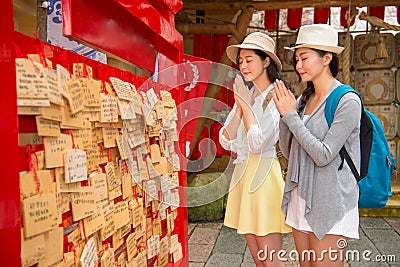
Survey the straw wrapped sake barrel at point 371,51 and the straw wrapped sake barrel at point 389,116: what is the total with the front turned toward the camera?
2

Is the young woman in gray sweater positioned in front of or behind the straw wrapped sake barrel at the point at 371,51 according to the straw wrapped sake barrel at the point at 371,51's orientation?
in front

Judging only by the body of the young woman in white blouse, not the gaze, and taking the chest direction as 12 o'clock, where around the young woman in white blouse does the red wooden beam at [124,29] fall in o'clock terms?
The red wooden beam is roughly at 12 o'clock from the young woman in white blouse.

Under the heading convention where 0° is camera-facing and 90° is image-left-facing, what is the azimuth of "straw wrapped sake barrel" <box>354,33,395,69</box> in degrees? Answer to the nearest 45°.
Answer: approximately 0°

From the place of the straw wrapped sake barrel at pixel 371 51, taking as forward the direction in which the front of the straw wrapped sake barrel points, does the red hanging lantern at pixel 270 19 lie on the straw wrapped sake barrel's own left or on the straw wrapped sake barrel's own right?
on the straw wrapped sake barrel's own right

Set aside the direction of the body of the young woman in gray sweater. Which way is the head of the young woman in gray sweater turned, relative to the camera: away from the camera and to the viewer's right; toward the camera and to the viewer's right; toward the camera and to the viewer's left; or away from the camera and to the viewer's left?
toward the camera and to the viewer's left

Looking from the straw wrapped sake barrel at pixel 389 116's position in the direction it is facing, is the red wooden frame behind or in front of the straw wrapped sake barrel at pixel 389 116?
in front

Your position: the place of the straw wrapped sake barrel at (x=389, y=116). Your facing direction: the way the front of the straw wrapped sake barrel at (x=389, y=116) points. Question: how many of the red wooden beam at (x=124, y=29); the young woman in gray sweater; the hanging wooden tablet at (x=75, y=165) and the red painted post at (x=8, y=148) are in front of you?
4

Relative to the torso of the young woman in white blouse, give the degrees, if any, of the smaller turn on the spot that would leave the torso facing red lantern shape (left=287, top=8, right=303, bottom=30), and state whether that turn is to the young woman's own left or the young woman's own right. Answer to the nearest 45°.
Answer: approximately 135° to the young woman's own right
